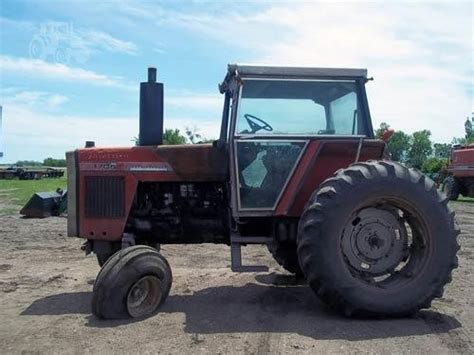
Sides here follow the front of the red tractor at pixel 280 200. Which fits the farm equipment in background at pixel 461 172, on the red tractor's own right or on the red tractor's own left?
on the red tractor's own right

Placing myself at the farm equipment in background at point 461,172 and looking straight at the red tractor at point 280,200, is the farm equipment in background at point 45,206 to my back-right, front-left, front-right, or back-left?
front-right

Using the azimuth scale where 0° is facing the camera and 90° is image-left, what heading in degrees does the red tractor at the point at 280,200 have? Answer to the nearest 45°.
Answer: approximately 90°

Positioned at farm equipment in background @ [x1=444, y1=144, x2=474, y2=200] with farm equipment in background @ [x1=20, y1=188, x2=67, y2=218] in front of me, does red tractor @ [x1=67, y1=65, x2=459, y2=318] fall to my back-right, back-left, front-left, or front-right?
front-left

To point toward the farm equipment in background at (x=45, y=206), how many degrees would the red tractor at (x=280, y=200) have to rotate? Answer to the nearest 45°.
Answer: approximately 45° to its right
